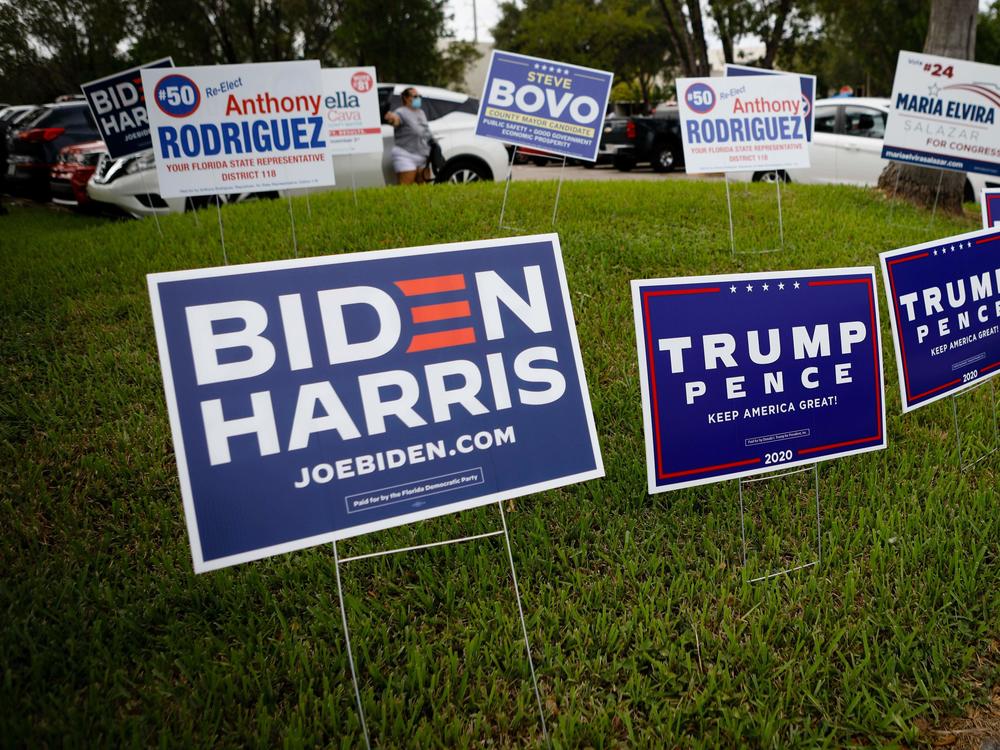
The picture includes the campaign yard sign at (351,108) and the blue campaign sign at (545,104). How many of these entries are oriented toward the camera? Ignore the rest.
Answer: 2

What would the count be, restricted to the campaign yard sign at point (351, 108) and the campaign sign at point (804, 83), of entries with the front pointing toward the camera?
2

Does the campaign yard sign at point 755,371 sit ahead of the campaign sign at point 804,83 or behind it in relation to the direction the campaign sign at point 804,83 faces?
ahead

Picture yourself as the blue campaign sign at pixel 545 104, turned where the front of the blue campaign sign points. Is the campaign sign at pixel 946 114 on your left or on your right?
on your left

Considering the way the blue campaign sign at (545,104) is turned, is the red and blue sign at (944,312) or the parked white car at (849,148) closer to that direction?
the red and blue sign

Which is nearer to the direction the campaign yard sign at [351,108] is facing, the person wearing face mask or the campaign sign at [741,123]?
the campaign sign

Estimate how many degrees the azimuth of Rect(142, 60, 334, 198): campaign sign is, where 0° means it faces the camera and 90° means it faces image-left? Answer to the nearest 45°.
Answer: approximately 0°
